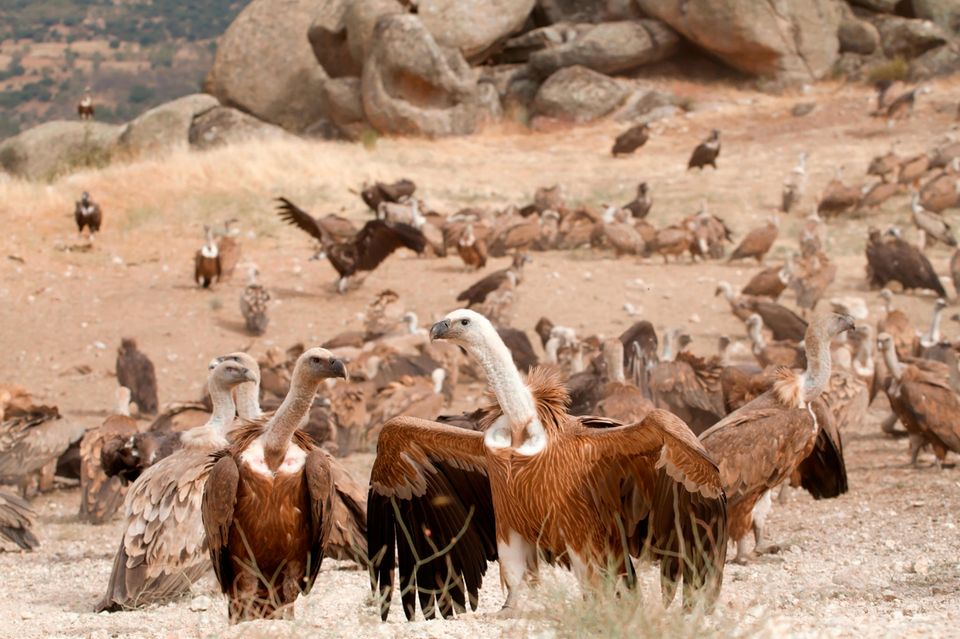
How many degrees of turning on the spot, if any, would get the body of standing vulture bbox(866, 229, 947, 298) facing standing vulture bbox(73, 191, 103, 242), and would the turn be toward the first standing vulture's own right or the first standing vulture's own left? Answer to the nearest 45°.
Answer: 0° — it already faces it

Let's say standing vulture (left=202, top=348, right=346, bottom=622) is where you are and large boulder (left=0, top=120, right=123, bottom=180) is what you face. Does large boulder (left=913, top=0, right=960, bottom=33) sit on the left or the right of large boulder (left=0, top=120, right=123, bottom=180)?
right

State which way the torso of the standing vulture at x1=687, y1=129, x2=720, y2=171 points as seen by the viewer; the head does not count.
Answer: to the viewer's right

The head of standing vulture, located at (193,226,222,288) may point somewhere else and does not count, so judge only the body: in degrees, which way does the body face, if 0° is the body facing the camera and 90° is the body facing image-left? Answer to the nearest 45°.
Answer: approximately 0°

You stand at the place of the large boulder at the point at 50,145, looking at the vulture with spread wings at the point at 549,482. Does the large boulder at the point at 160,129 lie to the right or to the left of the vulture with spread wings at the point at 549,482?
left

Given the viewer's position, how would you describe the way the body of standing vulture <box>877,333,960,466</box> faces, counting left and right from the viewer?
facing to the left of the viewer
